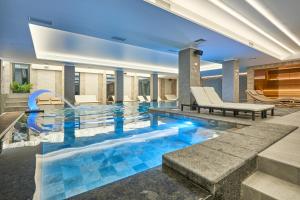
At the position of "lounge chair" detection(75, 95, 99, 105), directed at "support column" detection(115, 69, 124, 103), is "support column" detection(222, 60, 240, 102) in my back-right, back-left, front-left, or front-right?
front-right

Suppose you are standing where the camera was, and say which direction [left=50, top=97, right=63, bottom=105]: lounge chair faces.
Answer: facing the viewer and to the right of the viewer

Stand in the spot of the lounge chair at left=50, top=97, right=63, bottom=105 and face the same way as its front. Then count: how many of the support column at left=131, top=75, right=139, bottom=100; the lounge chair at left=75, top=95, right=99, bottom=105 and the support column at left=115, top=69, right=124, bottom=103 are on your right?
0

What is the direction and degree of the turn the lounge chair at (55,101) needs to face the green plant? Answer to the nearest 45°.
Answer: approximately 90° to its right

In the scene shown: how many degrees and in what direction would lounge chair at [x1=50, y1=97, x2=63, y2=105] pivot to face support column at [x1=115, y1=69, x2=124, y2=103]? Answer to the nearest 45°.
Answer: approximately 45° to its left

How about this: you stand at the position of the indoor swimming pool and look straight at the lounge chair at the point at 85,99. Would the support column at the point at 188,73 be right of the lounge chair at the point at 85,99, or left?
right

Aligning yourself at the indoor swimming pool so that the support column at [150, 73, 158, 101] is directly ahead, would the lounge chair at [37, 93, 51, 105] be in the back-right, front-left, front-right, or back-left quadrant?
front-left
